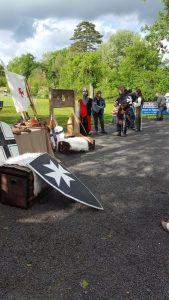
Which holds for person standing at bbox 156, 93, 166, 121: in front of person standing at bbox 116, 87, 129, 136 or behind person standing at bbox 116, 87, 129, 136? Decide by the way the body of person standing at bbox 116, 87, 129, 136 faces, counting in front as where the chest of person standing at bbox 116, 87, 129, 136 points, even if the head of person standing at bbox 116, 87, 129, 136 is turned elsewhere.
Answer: behind

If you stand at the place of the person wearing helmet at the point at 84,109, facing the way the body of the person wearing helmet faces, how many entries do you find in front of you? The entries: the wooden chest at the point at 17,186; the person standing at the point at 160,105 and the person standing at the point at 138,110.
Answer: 1

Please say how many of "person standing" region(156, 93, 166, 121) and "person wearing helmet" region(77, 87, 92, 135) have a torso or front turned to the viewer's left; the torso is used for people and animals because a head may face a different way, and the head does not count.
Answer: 1

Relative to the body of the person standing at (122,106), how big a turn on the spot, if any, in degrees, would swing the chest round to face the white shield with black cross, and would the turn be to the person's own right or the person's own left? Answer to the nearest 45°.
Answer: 0° — they already face it

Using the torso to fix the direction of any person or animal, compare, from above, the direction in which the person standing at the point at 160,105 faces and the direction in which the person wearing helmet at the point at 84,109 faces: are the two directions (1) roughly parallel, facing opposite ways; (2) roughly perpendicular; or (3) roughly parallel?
roughly perpendicular

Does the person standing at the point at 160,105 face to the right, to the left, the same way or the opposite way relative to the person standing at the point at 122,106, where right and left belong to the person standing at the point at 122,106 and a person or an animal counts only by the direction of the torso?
to the right
